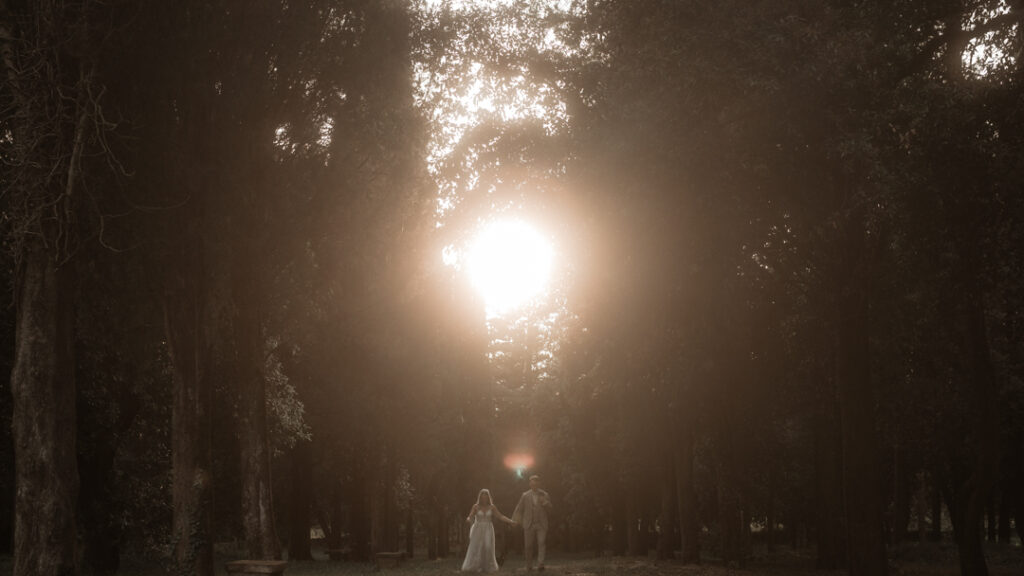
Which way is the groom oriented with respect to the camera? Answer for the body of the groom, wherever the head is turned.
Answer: toward the camera

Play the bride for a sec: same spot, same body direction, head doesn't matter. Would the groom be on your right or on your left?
on your left

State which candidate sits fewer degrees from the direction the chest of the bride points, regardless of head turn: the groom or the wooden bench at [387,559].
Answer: the groom

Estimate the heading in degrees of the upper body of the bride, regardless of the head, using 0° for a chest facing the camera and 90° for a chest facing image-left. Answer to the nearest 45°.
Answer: approximately 0°

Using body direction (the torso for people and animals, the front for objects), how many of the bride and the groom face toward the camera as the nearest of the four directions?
2

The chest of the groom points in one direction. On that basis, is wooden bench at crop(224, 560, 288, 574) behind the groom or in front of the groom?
in front

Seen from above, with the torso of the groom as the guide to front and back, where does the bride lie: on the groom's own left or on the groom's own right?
on the groom's own right
